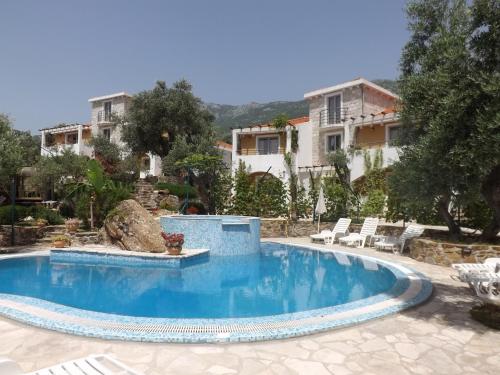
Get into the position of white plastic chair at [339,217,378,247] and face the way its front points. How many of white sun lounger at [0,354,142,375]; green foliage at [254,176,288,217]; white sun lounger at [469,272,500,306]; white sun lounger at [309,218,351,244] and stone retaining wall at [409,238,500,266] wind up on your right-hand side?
2

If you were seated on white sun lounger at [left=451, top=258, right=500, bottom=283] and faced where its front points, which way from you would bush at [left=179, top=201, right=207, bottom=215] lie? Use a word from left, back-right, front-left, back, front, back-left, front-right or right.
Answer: front-right

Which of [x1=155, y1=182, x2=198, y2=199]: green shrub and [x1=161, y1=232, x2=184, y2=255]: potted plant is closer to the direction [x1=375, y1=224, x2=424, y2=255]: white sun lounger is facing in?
the potted plant

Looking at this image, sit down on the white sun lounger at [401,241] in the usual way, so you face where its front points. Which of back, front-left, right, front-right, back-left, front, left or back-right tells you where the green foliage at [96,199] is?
front-right

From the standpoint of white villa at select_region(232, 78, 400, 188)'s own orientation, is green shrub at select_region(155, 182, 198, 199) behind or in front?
in front

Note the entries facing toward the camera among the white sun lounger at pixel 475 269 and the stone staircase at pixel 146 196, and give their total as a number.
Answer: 1

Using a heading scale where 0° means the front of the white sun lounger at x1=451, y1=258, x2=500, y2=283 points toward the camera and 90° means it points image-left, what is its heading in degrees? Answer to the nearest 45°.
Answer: approximately 90°

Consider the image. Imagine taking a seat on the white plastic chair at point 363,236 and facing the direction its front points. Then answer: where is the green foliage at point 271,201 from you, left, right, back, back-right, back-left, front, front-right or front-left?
right

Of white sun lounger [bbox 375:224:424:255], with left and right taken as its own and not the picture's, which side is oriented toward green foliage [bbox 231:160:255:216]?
right

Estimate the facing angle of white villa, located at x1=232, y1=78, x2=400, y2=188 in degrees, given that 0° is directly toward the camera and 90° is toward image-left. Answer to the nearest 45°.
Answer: approximately 45°

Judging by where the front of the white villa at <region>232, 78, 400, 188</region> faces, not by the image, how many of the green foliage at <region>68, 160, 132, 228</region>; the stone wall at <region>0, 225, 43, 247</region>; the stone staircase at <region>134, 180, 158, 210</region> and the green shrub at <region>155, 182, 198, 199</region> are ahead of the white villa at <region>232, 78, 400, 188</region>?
4

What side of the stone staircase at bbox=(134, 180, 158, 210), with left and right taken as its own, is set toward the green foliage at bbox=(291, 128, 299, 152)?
left

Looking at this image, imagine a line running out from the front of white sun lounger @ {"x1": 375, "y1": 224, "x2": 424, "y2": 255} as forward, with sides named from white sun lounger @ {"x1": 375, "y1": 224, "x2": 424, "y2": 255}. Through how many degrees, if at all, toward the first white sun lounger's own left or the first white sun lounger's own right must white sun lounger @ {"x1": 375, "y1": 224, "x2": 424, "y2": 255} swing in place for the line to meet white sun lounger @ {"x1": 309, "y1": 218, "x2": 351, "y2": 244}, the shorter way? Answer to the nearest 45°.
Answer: approximately 90° to the first white sun lounger's own right

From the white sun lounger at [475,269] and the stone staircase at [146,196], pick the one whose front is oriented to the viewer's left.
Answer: the white sun lounger
